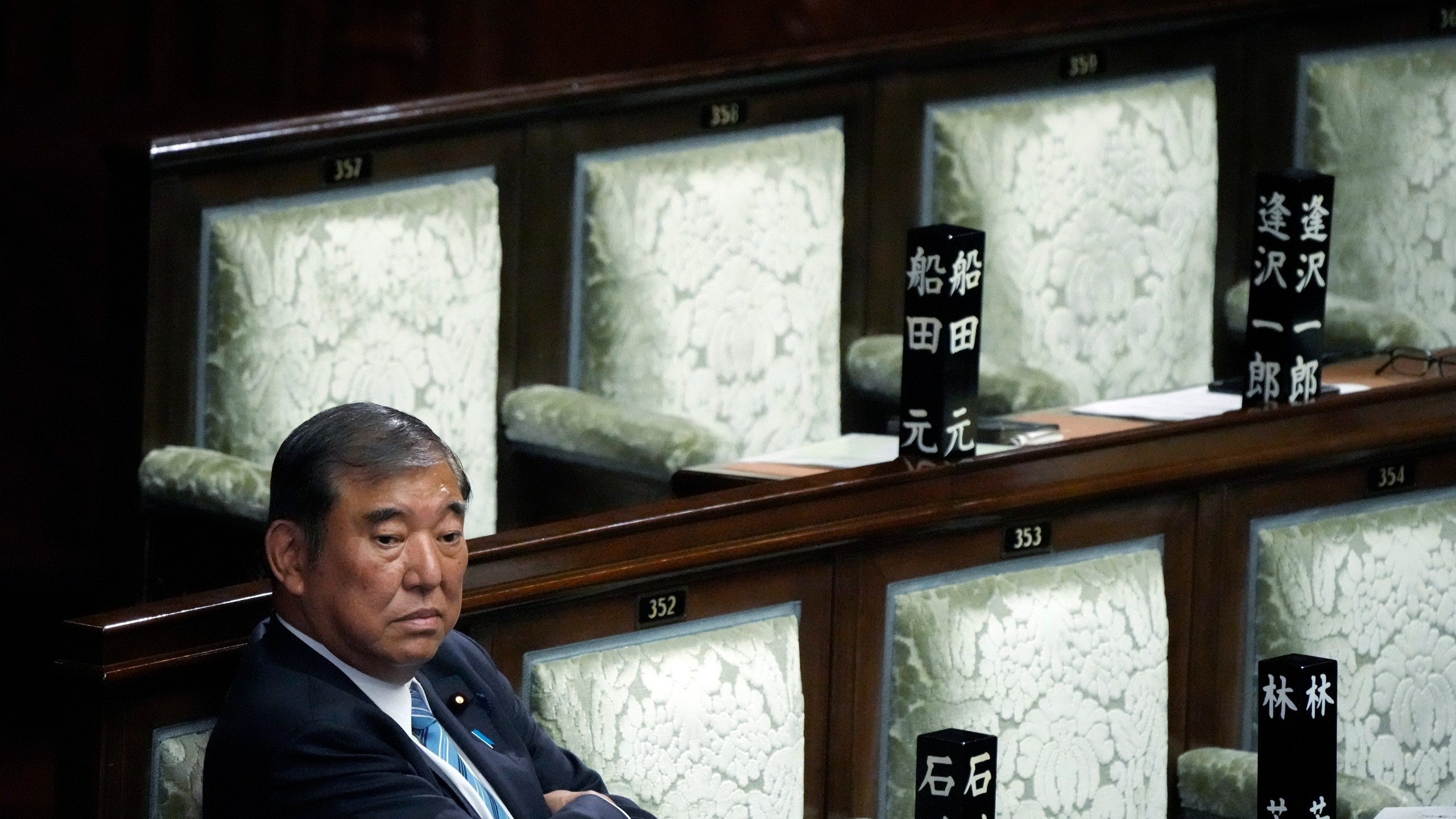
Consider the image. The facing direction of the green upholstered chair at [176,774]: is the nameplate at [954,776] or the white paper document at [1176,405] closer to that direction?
the nameplate

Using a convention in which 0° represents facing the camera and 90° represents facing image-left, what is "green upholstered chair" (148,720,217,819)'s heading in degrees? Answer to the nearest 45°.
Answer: approximately 315°

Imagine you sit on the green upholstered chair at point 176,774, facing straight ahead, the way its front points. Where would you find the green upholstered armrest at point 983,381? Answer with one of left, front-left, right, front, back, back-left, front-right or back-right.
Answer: left

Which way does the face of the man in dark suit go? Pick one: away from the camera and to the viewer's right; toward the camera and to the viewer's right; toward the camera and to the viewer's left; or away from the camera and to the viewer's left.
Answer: toward the camera and to the viewer's right

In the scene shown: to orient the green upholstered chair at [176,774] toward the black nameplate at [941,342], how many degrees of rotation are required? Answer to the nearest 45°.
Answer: approximately 90° to its left

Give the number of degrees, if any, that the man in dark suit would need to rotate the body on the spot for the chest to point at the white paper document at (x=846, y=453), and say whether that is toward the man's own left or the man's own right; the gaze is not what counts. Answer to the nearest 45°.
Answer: approximately 90° to the man's own left

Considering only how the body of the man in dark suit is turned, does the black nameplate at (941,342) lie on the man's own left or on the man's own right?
on the man's own left

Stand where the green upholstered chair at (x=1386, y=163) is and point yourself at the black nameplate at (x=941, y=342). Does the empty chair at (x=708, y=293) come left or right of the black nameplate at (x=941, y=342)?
right

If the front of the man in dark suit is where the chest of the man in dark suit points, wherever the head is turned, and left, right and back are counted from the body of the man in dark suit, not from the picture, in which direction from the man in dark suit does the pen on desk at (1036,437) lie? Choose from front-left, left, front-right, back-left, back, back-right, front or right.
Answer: left

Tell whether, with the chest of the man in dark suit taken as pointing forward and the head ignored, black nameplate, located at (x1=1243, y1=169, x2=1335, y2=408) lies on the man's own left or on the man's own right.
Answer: on the man's own left

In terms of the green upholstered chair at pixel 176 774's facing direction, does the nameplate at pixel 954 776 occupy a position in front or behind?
in front

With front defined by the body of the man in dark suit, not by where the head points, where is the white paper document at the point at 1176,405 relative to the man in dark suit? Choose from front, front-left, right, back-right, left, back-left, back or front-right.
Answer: left

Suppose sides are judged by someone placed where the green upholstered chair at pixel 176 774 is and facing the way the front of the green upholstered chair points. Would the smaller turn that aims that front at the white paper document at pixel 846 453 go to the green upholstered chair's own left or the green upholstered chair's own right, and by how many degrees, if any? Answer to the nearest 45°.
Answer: approximately 90° to the green upholstered chair's own left

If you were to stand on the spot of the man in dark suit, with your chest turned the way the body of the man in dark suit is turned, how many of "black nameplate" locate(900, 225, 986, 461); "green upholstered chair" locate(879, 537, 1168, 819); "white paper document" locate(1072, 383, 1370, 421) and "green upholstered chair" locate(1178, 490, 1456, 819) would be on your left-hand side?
4

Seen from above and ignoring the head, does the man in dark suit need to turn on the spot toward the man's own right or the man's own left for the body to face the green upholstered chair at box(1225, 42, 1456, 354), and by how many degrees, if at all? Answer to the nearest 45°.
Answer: approximately 90° to the man's own left

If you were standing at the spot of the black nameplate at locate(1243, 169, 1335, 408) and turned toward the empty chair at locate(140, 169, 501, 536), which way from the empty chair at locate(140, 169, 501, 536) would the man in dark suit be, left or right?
left
